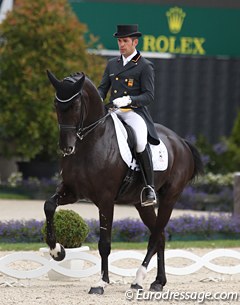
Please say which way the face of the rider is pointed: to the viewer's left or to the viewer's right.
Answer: to the viewer's left

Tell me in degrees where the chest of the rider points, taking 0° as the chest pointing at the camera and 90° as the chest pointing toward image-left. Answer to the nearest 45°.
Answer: approximately 45°
